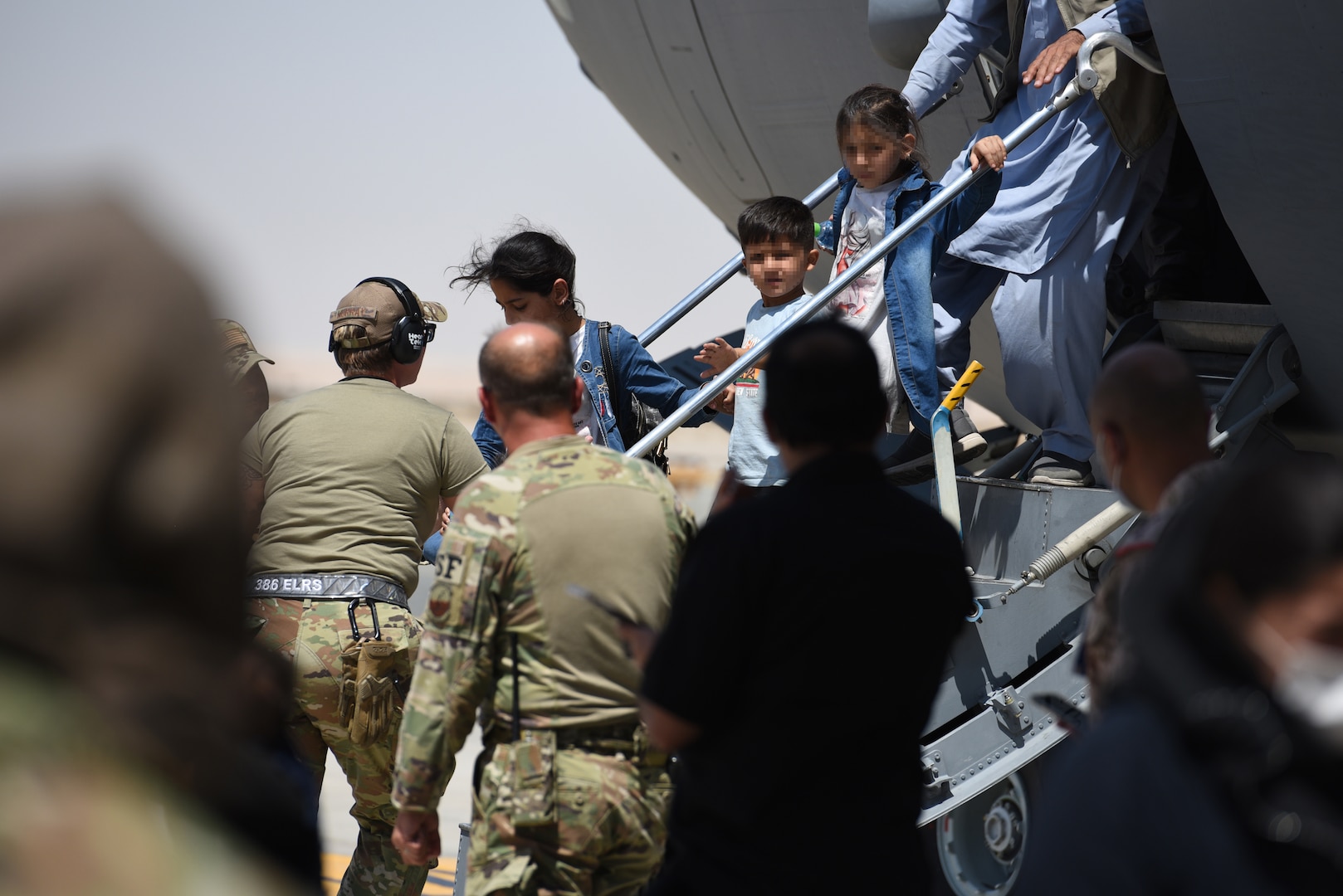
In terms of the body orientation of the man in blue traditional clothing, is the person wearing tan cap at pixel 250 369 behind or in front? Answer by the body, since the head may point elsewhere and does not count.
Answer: in front

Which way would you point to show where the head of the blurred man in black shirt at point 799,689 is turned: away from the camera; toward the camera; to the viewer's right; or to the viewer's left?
away from the camera

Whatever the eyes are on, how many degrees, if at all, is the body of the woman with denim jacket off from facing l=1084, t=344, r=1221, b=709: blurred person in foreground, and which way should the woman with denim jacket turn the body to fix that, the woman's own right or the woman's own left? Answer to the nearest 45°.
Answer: approximately 90° to the woman's own left

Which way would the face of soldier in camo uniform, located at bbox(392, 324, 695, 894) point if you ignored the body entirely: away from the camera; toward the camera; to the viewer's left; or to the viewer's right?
away from the camera

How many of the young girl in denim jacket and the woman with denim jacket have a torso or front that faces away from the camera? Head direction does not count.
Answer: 0

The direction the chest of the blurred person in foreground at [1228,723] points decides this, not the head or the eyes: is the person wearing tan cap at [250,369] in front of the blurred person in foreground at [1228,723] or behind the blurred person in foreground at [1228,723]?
behind

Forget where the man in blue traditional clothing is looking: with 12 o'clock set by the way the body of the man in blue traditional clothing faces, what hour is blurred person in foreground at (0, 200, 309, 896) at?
The blurred person in foreground is roughly at 11 o'clock from the man in blue traditional clothing.

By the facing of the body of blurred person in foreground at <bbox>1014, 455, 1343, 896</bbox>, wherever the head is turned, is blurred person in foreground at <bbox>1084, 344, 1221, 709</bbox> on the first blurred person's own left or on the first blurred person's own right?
on the first blurred person's own left

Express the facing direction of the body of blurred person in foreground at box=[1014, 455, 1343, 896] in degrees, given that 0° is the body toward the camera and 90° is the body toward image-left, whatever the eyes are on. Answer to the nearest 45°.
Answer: approximately 315°

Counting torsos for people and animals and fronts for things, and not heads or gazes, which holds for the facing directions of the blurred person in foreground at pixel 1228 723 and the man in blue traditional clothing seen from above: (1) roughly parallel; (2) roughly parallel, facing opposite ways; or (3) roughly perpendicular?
roughly perpendicular

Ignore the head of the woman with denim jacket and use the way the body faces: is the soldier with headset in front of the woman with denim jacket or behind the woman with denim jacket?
in front

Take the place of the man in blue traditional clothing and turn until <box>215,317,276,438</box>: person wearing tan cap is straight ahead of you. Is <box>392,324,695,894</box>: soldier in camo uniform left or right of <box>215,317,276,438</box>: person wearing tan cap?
left

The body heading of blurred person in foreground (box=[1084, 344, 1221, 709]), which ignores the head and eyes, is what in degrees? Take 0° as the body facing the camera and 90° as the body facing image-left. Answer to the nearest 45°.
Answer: approximately 135°
